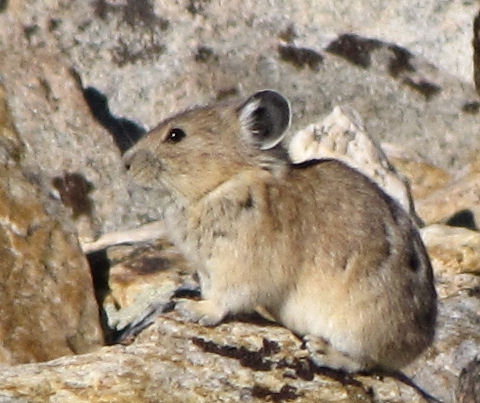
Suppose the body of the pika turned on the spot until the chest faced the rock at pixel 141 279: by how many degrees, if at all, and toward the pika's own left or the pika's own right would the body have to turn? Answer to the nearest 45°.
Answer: approximately 45° to the pika's own right

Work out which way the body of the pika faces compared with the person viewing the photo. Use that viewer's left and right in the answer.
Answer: facing to the left of the viewer

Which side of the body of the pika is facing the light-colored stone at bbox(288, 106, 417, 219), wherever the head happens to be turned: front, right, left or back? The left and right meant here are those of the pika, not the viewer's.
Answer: right

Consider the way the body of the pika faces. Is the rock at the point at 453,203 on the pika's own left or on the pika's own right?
on the pika's own right
